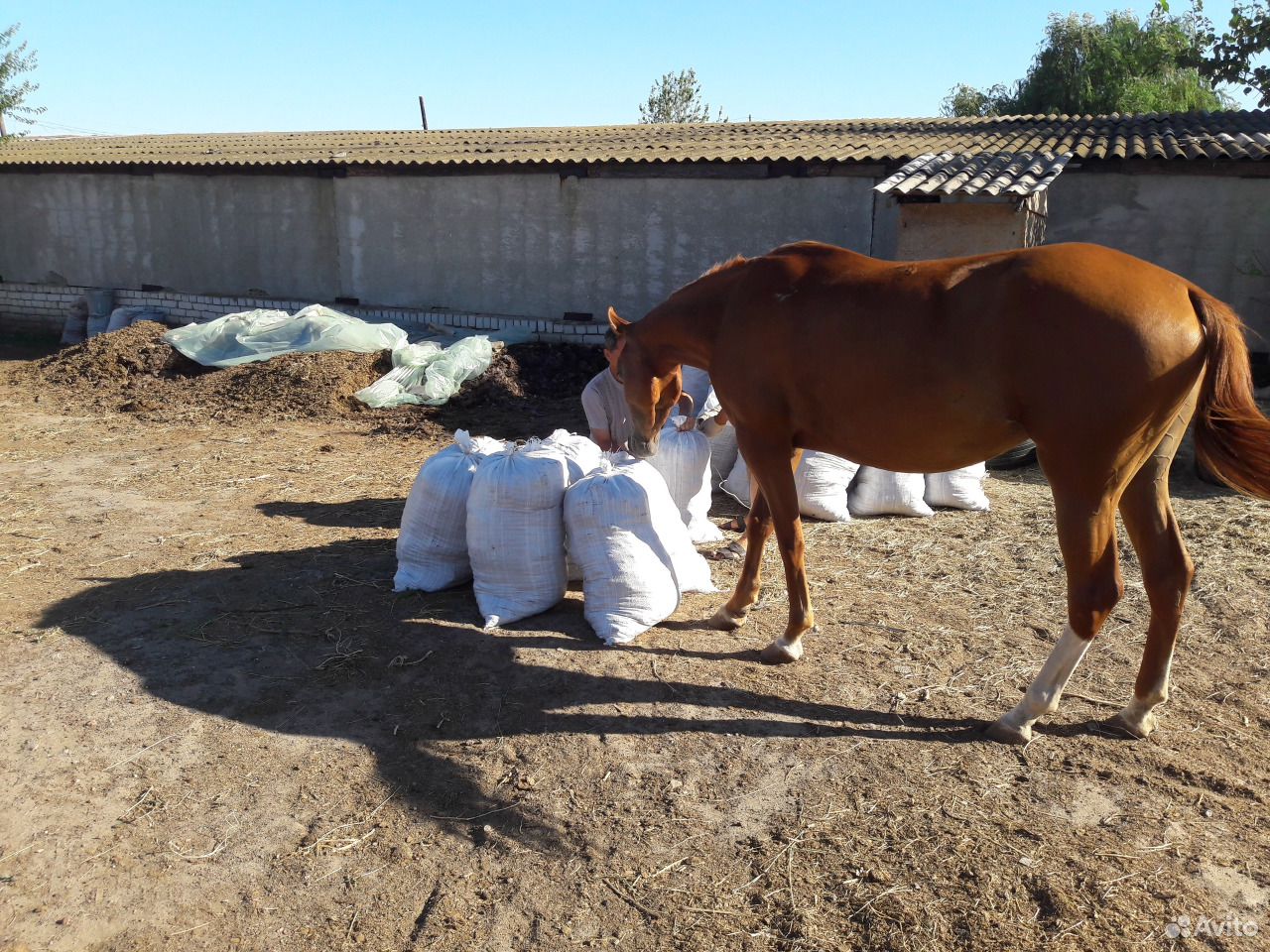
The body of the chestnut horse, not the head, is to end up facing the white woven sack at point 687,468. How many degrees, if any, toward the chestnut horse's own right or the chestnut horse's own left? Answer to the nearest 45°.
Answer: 0° — it already faces it

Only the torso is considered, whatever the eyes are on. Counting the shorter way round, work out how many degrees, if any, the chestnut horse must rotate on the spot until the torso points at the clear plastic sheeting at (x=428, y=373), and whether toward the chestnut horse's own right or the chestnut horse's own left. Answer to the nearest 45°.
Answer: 0° — it already faces it

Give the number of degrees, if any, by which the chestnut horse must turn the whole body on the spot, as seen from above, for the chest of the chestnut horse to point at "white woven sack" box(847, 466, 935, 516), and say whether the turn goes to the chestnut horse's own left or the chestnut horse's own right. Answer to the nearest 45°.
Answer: approximately 45° to the chestnut horse's own right

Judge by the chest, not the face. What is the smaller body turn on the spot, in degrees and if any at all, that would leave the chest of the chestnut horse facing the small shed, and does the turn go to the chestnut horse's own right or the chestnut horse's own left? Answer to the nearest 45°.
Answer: approximately 45° to the chestnut horse's own right

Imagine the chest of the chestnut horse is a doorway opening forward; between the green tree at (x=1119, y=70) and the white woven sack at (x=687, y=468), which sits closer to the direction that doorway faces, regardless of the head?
the white woven sack

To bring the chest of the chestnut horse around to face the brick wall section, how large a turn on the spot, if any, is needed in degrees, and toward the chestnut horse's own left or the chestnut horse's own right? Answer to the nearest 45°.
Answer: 0° — it already faces it

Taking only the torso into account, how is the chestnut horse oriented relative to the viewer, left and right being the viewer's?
facing away from the viewer and to the left of the viewer
